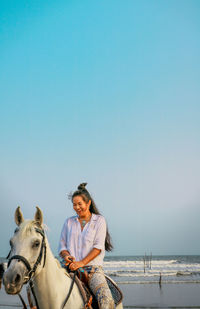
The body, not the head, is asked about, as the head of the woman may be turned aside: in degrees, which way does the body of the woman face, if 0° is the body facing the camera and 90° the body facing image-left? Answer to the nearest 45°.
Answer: approximately 45°

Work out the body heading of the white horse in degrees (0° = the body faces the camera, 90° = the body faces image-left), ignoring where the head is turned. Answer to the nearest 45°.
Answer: approximately 45°
